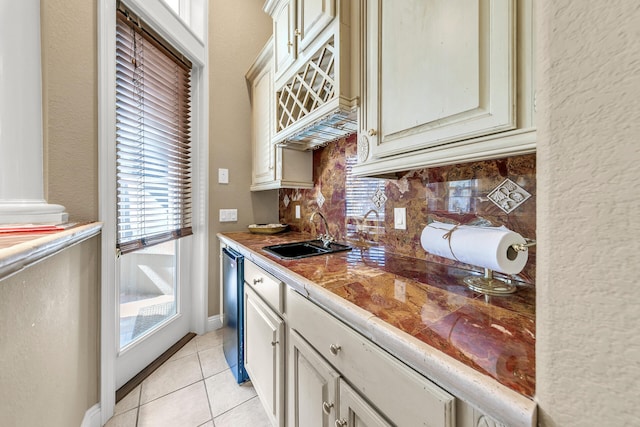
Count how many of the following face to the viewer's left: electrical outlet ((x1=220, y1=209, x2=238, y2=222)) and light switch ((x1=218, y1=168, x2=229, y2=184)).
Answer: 0

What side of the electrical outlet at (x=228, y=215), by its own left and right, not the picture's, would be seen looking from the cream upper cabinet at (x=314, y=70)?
front

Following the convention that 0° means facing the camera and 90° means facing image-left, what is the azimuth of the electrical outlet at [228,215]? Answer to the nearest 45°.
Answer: approximately 0°

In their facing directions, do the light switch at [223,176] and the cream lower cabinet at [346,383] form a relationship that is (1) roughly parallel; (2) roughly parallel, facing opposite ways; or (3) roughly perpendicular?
roughly perpendicular

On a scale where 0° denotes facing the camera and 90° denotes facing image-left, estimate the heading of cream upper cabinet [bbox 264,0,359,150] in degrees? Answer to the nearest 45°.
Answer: approximately 45°

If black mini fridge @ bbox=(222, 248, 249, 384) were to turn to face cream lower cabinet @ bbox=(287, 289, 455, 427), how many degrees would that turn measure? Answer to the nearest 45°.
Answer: approximately 90° to its left

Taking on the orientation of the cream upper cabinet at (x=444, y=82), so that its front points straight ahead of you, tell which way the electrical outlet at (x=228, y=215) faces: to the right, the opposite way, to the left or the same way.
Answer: to the left

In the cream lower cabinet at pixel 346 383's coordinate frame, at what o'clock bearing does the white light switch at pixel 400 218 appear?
The white light switch is roughly at 5 o'clock from the cream lower cabinet.

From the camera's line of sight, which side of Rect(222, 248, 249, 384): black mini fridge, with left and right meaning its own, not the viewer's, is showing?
left
